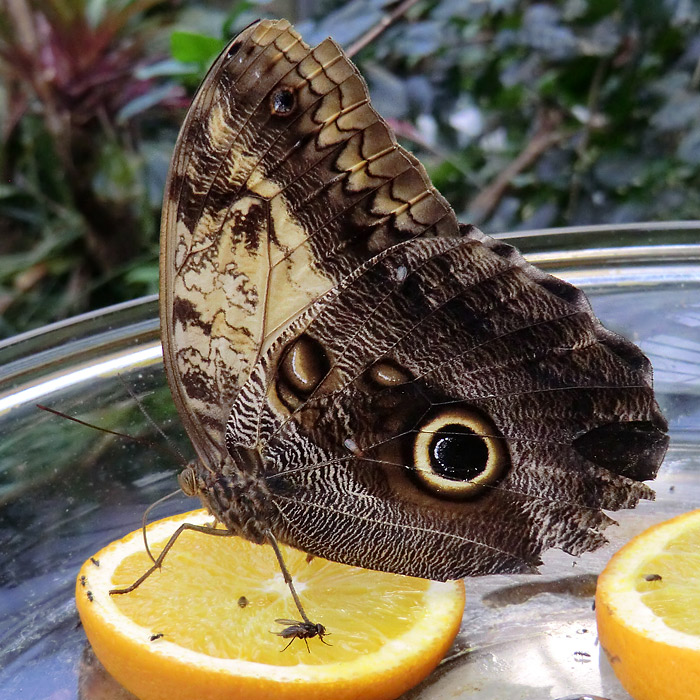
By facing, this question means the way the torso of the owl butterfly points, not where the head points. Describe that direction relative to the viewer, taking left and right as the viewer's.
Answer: facing to the left of the viewer
